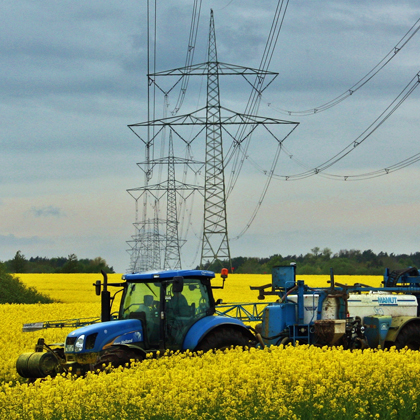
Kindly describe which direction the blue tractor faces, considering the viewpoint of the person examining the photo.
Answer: facing the viewer and to the left of the viewer

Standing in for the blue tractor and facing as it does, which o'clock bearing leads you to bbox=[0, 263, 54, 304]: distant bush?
The distant bush is roughly at 4 o'clock from the blue tractor.
